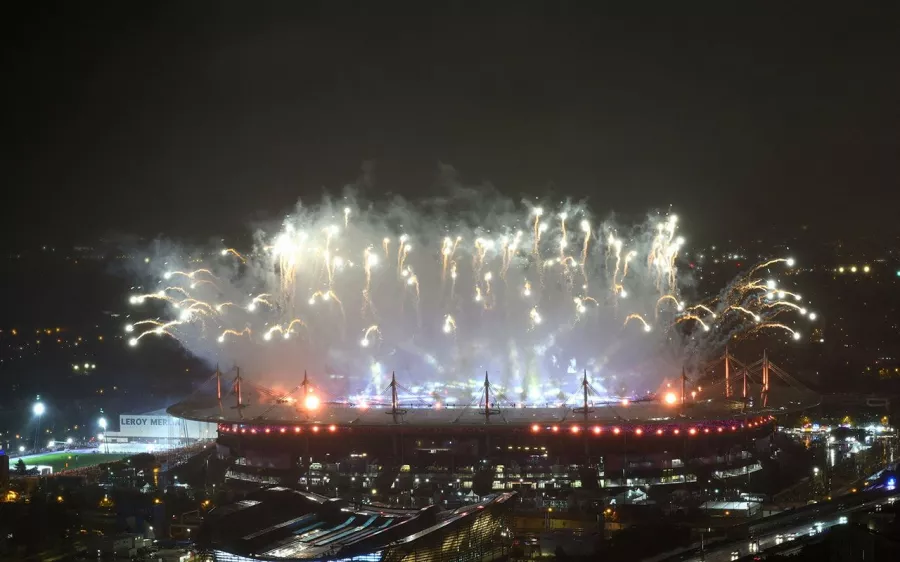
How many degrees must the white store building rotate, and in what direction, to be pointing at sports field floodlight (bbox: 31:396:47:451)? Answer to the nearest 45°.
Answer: approximately 135° to its right

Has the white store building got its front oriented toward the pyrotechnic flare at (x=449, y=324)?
no

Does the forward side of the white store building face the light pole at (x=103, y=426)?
no

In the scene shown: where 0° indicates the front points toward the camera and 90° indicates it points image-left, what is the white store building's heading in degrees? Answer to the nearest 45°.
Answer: approximately 0°

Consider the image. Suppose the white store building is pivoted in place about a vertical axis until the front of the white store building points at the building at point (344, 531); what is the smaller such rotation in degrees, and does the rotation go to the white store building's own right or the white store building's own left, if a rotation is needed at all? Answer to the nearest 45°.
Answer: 0° — it already faces it

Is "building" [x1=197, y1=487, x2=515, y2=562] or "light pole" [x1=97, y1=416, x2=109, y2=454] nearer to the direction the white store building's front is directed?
the building
